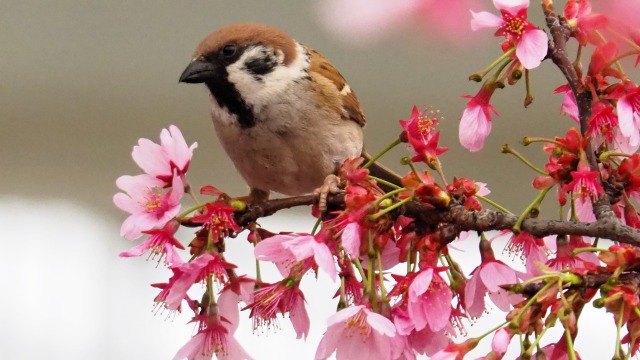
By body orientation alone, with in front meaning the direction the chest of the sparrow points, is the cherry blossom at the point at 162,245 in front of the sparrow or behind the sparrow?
in front

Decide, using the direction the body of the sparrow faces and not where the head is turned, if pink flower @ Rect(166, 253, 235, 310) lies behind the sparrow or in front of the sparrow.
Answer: in front

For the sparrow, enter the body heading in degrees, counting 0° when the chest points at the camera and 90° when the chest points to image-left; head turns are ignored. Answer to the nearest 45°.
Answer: approximately 45°

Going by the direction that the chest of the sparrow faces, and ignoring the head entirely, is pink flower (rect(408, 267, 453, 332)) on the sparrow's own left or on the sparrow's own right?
on the sparrow's own left

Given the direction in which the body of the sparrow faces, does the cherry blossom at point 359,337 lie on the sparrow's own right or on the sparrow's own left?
on the sparrow's own left
